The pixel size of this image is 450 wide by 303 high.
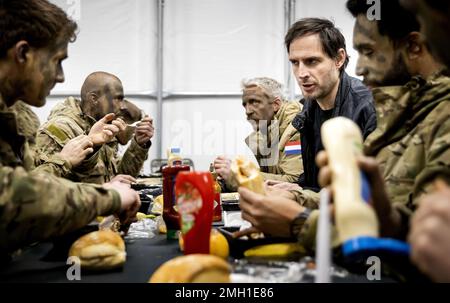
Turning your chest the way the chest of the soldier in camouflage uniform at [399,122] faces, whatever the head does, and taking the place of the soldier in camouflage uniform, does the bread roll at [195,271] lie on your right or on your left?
on your left

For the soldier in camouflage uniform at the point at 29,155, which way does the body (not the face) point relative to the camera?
to the viewer's right

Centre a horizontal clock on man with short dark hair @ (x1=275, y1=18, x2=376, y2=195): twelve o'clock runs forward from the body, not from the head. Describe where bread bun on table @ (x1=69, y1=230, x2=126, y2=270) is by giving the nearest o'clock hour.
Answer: The bread bun on table is roughly at 11 o'clock from the man with short dark hair.

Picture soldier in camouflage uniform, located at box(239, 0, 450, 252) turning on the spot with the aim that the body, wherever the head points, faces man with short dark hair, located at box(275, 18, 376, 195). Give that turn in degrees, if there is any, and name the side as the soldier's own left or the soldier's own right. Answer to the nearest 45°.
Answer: approximately 90° to the soldier's own right

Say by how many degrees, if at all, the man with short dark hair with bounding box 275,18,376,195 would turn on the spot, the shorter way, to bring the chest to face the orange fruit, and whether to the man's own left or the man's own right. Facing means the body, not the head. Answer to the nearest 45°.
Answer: approximately 45° to the man's own left

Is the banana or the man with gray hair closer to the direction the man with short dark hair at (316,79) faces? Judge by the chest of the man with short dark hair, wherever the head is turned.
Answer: the banana

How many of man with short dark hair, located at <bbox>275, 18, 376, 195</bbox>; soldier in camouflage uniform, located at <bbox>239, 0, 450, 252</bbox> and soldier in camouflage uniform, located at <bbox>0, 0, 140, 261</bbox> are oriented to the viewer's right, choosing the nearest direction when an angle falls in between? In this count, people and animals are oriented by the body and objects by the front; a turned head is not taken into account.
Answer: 1

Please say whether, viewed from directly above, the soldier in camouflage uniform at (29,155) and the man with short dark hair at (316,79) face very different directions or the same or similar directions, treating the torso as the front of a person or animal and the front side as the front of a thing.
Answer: very different directions

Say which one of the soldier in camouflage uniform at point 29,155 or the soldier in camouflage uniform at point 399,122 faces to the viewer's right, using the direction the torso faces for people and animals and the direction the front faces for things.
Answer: the soldier in camouflage uniform at point 29,155

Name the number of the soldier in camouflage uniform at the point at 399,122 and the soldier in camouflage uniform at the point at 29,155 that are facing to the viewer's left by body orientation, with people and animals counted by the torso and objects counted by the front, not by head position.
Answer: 1

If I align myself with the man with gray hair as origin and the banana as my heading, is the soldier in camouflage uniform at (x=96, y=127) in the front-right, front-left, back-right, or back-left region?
front-right

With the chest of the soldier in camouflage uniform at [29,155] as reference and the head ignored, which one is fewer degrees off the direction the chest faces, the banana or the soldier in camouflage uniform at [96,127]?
the banana

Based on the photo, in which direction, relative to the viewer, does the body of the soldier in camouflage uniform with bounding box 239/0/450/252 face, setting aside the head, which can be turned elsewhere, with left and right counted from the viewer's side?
facing to the left of the viewer

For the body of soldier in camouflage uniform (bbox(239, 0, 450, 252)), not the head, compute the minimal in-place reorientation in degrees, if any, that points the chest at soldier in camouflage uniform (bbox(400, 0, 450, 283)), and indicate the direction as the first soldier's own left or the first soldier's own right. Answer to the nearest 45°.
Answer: approximately 90° to the first soldier's own left
